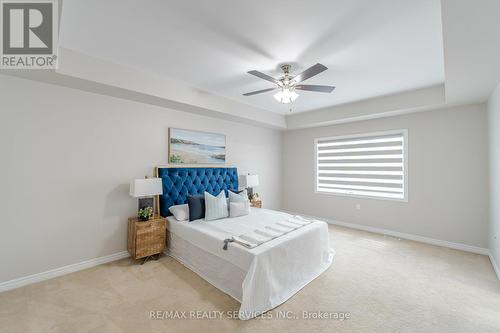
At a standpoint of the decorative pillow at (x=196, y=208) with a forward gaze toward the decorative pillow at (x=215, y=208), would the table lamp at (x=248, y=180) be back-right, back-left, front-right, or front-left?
front-left

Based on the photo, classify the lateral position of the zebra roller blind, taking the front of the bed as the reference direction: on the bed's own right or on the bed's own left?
on the bed's own left

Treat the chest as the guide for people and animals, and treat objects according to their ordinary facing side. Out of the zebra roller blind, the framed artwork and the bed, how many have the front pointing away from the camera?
0

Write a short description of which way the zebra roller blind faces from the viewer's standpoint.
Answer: facing the viewer and to the left of the viewer

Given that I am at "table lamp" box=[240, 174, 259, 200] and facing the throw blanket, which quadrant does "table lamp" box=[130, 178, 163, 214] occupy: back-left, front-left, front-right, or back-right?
front-right

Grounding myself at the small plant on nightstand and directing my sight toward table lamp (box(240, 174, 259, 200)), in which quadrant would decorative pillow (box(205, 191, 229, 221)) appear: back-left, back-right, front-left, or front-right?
front-right

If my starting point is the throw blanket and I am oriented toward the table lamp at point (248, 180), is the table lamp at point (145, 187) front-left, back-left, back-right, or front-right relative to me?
front-left

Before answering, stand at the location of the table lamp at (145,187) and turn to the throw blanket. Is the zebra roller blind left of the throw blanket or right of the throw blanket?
left

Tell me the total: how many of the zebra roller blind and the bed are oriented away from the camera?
0

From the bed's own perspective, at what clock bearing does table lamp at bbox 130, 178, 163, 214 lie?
The table lamp is roughly at 5 o'clock from the bed.

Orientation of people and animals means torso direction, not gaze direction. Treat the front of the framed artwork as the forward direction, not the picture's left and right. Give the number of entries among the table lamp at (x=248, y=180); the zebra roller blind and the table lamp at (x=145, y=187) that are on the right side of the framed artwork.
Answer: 1
